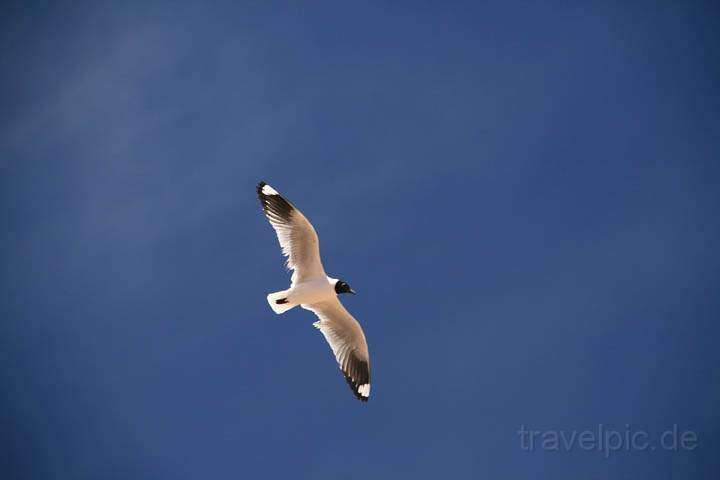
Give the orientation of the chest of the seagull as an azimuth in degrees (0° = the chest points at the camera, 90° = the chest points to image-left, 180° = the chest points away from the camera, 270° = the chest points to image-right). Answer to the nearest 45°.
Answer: approximately 270°
